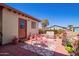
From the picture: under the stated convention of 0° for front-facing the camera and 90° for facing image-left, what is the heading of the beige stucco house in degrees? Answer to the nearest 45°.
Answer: approximately 315°
